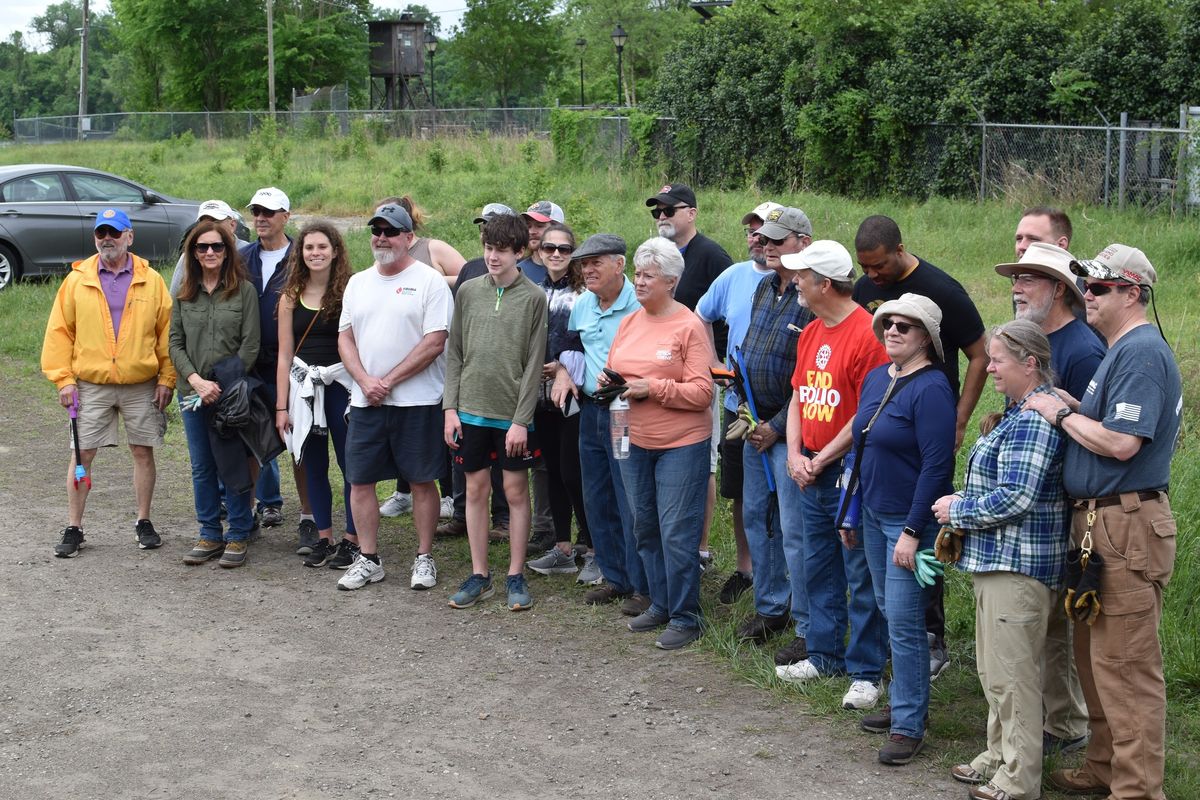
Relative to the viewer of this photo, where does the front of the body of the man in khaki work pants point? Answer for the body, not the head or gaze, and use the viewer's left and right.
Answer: facing to the left of the viewer

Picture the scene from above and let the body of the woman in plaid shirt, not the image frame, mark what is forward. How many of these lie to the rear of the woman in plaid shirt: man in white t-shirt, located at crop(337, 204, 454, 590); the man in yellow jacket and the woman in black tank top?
0

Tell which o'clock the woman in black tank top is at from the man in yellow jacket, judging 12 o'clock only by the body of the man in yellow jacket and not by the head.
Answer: The woman in black tank top is roughly at 10 o'clock from the man in yellow jacket.

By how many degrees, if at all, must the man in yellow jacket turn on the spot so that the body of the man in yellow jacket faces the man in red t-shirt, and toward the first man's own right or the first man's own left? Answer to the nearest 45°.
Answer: approximately 45° to the first man's own left

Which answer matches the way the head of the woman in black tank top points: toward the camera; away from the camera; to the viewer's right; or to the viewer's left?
toward the camera

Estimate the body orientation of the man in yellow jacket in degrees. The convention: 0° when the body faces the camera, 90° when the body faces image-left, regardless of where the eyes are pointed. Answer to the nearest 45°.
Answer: approximately 0°

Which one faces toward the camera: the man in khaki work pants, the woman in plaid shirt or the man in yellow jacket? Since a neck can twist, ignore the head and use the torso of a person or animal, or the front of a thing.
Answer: the man in yellow jacket

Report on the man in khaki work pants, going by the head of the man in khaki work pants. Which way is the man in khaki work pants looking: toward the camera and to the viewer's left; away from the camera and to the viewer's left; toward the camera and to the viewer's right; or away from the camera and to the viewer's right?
toward the camera and to the viewer's left

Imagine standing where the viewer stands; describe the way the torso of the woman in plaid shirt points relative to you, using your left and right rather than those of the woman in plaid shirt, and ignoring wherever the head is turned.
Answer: facing to the left of the viewer

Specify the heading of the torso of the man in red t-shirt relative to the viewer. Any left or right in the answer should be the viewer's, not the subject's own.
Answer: facing the viewer and to the left of the viewer
